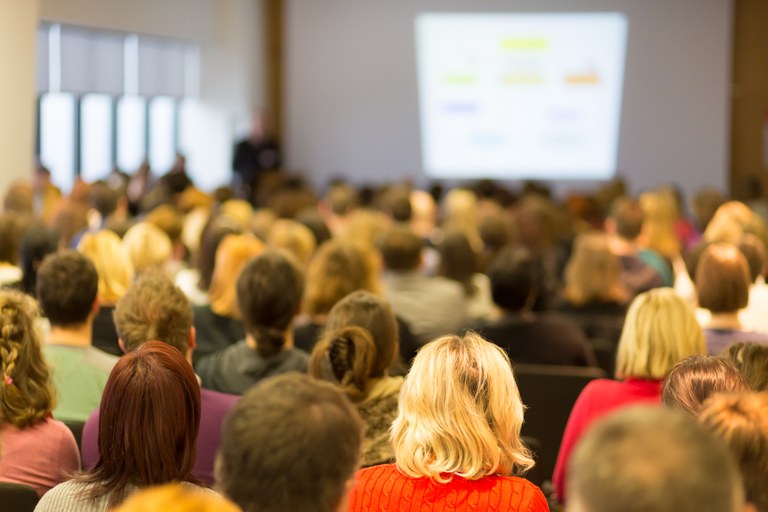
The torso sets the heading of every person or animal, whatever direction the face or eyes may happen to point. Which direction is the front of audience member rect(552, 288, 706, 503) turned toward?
away from the camera

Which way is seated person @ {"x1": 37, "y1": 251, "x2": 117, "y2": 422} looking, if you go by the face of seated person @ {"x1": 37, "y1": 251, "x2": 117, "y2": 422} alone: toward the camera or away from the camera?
away from the camera

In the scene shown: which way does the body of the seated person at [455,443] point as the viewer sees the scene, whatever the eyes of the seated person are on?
away from the camera

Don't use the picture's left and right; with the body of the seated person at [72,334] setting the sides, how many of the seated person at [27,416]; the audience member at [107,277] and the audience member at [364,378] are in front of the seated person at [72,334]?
1

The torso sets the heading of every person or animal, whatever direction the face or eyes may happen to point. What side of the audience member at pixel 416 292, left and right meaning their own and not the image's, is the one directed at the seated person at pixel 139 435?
back

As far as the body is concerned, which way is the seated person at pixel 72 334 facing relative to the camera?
away from the camera

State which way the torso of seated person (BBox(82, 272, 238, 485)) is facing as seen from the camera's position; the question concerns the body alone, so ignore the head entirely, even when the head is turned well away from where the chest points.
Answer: away from the camera

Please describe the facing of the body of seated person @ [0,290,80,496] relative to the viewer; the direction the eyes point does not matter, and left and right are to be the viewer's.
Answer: facing away from the viewer

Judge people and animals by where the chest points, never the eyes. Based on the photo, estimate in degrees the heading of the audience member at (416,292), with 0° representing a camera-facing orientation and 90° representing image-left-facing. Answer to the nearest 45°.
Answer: approximately 180°

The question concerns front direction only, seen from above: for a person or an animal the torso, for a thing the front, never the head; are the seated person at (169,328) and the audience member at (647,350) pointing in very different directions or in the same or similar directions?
same or similar directions

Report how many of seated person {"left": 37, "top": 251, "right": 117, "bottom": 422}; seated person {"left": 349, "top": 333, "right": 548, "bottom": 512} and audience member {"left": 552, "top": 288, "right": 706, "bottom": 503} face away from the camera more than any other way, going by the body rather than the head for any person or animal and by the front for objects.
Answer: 3

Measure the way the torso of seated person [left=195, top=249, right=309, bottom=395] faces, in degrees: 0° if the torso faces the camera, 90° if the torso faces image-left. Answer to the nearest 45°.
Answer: approximately 180°

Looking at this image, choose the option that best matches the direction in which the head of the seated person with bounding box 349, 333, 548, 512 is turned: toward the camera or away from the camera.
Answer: away from the camera

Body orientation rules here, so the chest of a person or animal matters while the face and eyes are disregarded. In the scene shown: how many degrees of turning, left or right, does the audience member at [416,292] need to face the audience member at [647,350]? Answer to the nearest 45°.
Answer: approximately 180°

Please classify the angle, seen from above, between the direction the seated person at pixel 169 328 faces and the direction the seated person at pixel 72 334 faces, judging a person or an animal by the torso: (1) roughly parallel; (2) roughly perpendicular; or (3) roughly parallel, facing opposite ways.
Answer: roughly parallel
